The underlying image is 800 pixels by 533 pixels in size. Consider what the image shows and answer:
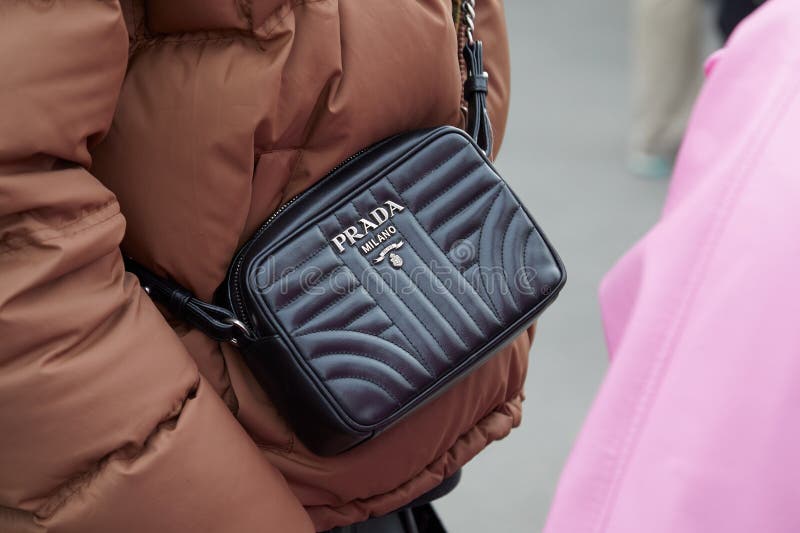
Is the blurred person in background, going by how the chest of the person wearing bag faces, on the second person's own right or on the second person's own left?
on the second person's own left

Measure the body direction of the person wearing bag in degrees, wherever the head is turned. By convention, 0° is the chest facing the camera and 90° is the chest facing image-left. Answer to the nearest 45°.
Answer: approximately 315°
